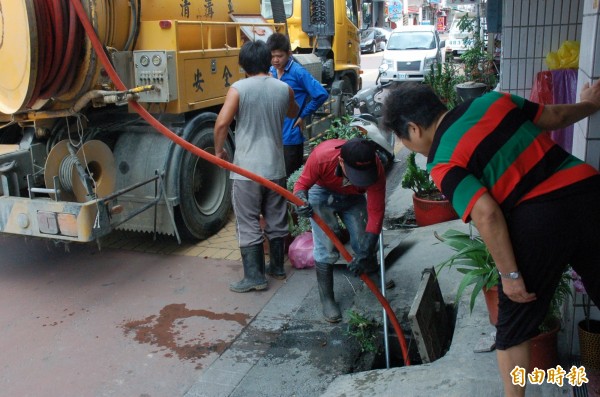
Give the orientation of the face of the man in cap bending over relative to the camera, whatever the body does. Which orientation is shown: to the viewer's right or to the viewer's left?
to the viewer's right

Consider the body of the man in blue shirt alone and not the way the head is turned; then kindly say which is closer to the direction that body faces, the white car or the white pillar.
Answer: the white pillar

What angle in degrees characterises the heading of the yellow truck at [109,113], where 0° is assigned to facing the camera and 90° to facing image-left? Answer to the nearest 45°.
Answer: approximately 225°

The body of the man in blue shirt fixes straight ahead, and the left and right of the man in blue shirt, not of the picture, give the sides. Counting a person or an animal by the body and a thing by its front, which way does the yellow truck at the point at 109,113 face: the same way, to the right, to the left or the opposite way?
the opposite way

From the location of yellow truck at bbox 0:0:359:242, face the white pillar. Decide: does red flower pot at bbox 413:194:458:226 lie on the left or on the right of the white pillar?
left

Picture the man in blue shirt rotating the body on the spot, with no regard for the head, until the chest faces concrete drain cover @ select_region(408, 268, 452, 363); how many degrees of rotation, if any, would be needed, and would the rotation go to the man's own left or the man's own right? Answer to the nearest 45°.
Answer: approximately 45° to the man's own left
